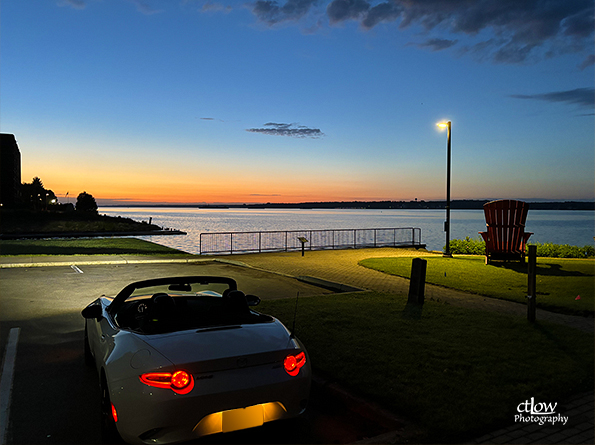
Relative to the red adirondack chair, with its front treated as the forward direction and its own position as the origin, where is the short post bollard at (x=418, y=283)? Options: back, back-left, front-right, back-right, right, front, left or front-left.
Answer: back

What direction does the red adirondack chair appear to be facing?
away from the camera

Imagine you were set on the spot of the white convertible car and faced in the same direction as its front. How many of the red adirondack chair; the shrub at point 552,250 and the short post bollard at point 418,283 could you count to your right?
3

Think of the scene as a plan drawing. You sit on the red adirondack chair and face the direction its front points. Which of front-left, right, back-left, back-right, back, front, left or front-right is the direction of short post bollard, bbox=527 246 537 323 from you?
back

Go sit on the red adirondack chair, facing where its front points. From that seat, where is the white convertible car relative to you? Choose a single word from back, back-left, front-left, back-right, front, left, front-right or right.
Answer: back

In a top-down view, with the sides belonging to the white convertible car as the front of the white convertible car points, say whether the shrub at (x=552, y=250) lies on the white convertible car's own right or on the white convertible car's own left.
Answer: on the white convertible car's own right

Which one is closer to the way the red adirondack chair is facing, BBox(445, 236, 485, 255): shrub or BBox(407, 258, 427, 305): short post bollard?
the shrub

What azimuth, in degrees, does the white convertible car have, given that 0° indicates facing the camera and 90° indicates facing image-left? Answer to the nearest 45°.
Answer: approximately 135°

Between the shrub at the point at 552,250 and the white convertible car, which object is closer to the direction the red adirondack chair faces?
the shrub

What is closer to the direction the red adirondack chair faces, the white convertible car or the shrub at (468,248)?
the shrub

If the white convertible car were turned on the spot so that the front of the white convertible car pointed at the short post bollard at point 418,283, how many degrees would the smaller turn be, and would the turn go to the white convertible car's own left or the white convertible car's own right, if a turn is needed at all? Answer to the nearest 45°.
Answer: approximately 90° to the white convertible car's own right
